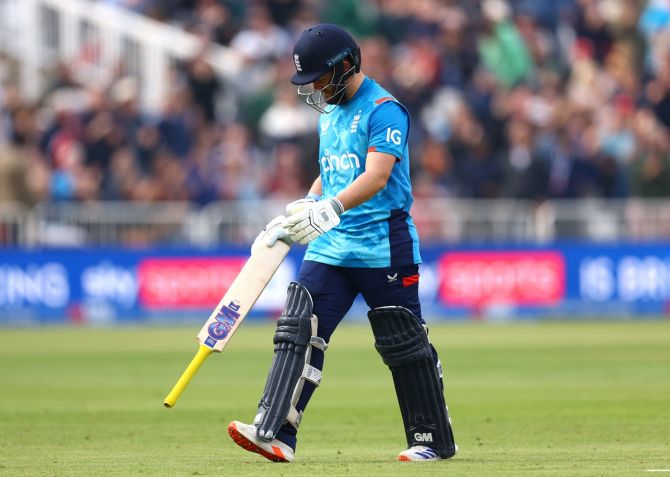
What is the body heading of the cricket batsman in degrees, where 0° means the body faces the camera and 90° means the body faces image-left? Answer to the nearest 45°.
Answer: approximately 45°

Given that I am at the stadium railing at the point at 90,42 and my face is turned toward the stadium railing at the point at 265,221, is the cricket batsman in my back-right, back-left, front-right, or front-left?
front-right

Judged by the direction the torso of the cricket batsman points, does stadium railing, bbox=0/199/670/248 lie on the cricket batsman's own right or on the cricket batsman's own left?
on the cricket batsman's own right

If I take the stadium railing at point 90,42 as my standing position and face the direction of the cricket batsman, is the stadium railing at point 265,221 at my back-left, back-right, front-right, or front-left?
front-left

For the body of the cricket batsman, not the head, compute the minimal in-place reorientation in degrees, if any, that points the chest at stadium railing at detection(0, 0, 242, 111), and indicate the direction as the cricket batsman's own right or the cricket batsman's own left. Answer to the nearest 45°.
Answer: approximately 135° to the cricket batsman's own right

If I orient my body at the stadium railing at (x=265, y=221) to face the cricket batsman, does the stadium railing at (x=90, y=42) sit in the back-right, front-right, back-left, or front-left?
back-right
